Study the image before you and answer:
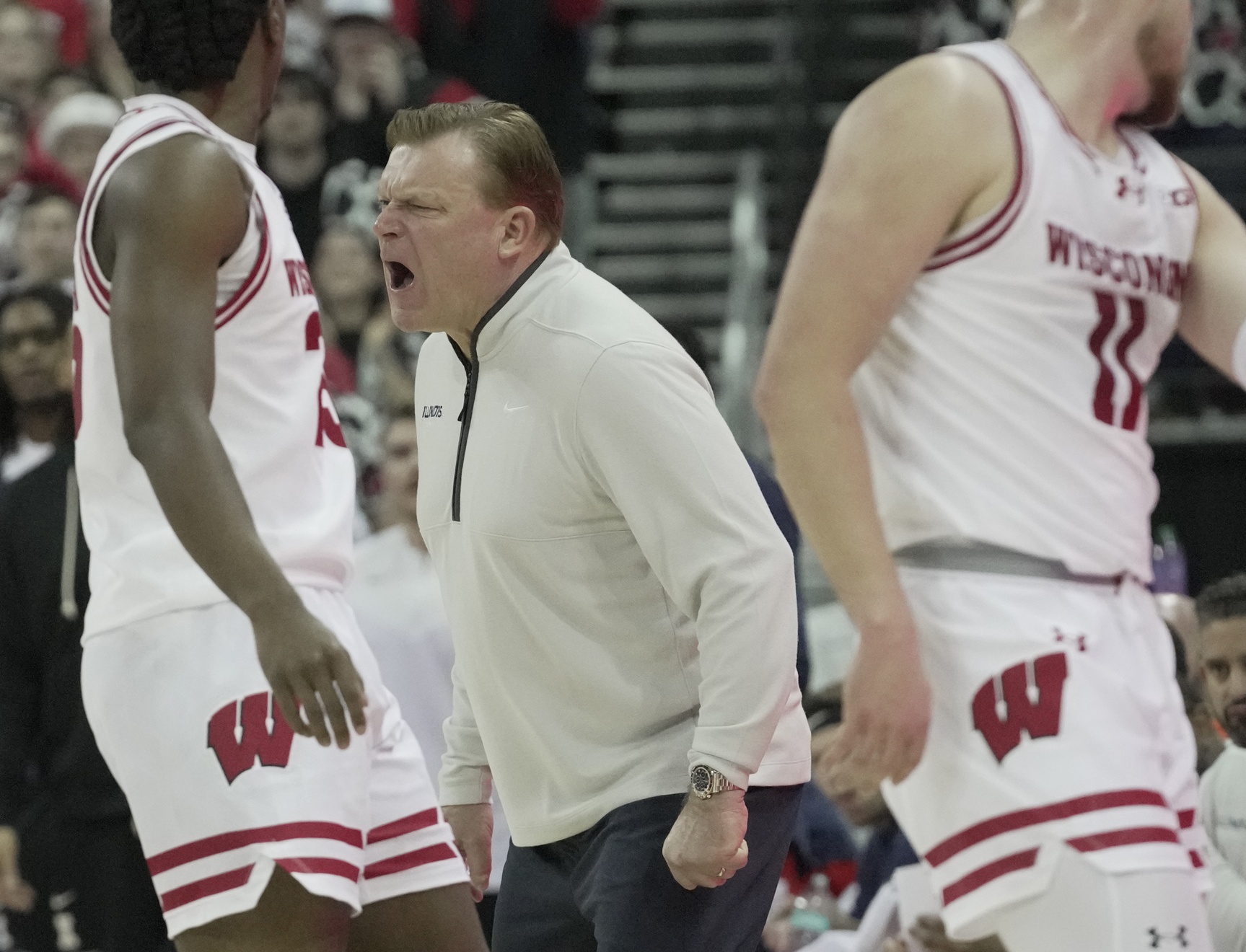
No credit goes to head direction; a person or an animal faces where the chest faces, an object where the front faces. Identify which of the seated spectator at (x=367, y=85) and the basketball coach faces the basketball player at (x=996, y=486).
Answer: the seated spectator

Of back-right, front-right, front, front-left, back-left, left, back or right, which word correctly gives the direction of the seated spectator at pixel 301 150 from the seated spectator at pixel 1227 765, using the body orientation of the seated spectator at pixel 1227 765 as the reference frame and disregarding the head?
right

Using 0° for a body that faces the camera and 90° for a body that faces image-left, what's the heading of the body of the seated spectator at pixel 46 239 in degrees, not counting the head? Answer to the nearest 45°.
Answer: approximately 0°

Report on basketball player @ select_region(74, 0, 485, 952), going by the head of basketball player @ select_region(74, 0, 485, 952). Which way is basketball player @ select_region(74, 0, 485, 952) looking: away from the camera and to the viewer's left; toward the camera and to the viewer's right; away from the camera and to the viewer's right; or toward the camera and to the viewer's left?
away from the camera and to the viewer's right

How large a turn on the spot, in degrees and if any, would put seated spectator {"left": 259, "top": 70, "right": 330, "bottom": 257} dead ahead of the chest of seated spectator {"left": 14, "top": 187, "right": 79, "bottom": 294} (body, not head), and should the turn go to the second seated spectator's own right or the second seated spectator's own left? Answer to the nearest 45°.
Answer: approximately 135° to the second seated spectator's own left

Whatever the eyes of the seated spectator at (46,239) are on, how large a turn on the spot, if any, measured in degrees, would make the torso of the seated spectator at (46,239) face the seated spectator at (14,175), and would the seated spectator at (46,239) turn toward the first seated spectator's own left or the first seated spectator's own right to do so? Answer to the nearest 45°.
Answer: approximately 180°

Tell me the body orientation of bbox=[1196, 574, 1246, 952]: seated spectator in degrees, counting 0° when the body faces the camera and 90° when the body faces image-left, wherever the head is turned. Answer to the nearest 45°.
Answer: approximately 45°

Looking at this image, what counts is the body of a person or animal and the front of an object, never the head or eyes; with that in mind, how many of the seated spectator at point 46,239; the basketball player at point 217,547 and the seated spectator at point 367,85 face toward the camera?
2

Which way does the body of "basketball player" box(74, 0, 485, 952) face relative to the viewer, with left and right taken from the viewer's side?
facing to the right of the viewer

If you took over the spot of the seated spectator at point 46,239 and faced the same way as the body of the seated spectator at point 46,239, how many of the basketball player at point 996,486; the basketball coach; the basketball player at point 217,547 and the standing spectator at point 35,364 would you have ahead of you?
4
